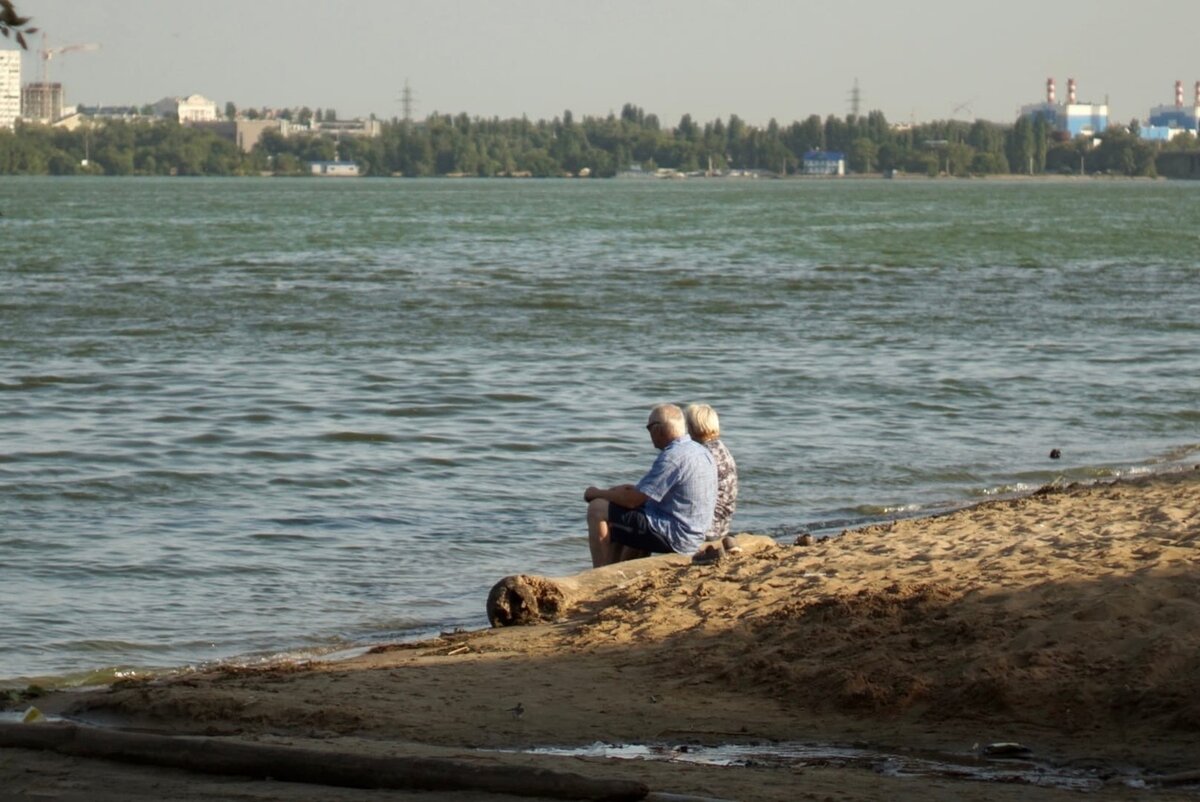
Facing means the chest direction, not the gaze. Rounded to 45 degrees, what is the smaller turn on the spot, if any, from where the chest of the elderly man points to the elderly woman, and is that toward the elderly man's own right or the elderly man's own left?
approximately 90° to the elderly man's own right

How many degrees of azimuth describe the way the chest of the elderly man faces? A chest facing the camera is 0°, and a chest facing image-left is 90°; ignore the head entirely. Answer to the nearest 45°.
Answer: approximately 135°

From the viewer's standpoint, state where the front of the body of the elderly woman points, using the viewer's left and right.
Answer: facing away from the viewer and to the left of the viewer

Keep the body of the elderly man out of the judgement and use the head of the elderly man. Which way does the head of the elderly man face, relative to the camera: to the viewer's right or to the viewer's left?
to the viewer's left

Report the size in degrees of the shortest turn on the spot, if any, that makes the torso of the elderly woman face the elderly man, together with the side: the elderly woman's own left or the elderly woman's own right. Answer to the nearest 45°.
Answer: approximately 90° to the elderly woman's own left
